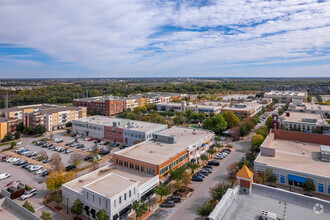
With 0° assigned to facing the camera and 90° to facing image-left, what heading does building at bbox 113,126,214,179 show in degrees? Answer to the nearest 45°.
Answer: approximately 315°

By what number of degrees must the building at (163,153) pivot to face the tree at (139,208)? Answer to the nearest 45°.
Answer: approximately 45° to its right

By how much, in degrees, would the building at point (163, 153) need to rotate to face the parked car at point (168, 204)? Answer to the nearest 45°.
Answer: approximately 45° to its right

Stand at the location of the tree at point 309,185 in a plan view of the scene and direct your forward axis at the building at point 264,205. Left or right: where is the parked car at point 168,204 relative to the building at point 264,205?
right
